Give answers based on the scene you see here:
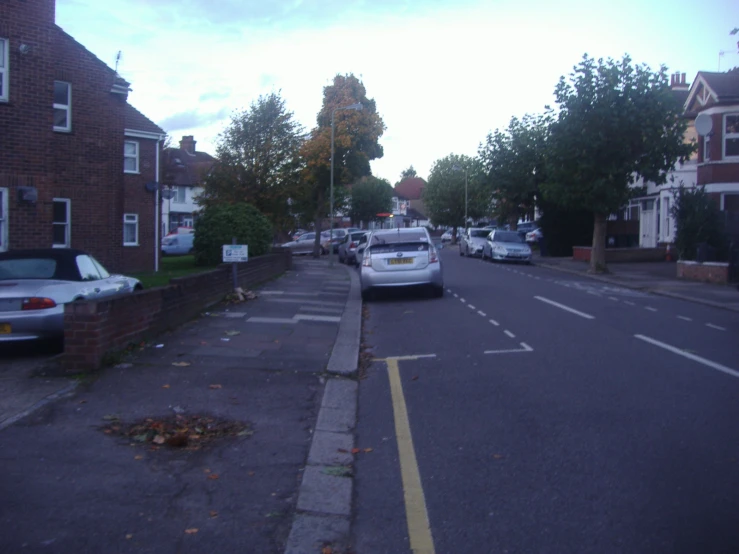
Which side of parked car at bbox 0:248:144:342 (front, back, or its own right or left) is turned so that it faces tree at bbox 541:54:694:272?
front

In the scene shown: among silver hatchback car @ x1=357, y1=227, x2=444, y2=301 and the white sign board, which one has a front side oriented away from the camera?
the silver hatchback car

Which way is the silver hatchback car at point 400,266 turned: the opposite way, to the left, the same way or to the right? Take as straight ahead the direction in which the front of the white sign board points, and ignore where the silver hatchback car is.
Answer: the opposite way

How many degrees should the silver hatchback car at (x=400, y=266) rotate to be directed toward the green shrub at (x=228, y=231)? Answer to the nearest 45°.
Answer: approximately 45° to its left

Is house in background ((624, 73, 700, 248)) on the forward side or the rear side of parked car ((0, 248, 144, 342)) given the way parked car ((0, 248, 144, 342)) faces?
on the forward side

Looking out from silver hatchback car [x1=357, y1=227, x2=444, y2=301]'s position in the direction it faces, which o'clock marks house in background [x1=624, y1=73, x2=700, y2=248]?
The house in background is roughly at 1 o'clock from the silver hatchback car.

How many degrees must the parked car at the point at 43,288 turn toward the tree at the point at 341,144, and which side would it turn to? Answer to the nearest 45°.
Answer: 0° — it already faces it

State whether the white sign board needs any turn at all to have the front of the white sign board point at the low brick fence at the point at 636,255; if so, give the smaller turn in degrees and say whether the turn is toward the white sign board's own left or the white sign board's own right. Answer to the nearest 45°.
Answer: approximately 135° to the white sign board's own left

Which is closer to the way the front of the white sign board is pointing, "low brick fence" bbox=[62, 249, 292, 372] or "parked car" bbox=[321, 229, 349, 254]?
the low brick fence

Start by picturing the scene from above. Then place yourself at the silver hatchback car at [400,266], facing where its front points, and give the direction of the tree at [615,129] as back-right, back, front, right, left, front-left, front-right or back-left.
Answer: front-right

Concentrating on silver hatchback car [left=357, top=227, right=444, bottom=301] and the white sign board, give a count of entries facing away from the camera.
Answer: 1

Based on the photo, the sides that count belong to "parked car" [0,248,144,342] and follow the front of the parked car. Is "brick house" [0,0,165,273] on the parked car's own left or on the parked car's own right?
on the parked car's own left

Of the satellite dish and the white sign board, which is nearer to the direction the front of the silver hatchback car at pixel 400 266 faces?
the satellite dish

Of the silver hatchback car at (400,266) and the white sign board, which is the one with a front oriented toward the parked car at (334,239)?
the silver hatchback car

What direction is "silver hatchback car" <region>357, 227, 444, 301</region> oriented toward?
away from the camera
